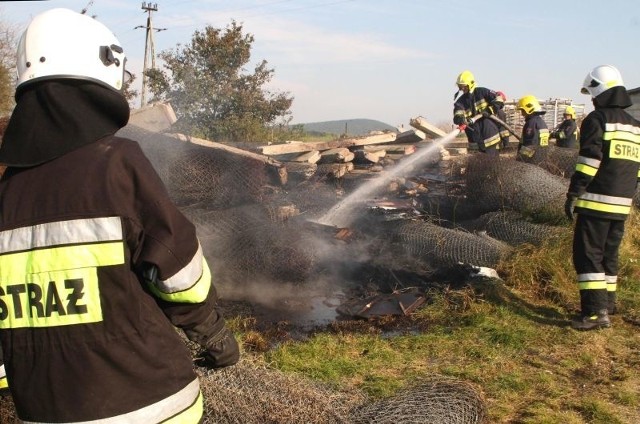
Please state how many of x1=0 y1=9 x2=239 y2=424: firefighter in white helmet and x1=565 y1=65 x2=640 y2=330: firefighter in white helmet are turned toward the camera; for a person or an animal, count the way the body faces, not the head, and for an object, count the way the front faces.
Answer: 0

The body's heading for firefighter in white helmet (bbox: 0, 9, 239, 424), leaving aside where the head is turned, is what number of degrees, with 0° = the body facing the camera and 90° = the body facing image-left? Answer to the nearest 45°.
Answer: approximately 225°

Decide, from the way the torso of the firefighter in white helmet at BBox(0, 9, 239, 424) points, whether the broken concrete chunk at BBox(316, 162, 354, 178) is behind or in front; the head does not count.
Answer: in front

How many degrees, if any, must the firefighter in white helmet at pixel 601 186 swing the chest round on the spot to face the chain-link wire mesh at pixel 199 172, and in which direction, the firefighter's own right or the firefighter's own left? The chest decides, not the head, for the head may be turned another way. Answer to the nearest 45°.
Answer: approximately 45° to the firefighter's own left

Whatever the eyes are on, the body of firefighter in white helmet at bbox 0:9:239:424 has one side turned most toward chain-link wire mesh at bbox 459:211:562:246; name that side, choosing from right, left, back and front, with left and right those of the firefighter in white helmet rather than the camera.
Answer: front

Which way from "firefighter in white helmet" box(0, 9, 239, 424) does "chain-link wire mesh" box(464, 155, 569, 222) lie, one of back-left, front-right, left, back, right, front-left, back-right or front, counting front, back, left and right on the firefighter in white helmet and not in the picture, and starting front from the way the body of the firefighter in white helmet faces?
front

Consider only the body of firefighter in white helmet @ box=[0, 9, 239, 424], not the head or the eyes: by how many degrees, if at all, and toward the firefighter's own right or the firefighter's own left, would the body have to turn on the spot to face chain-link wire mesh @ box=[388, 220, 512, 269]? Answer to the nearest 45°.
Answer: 0° — they already face it

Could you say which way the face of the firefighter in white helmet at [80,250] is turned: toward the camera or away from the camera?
away from the camera

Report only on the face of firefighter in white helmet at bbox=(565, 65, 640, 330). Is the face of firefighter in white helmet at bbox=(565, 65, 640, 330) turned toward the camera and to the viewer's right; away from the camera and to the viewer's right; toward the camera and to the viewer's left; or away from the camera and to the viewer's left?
away from the camera and to the viewer's left

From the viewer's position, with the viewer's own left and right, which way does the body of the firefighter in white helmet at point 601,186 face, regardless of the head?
facing away from the viewer and to the left of the viewer

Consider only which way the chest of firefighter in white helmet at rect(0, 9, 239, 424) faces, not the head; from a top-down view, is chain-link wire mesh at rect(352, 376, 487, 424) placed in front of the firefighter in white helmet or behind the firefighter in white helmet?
in front

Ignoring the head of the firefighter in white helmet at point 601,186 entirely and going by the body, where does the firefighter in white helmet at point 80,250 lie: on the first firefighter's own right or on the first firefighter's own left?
on the first firefighter's own left
